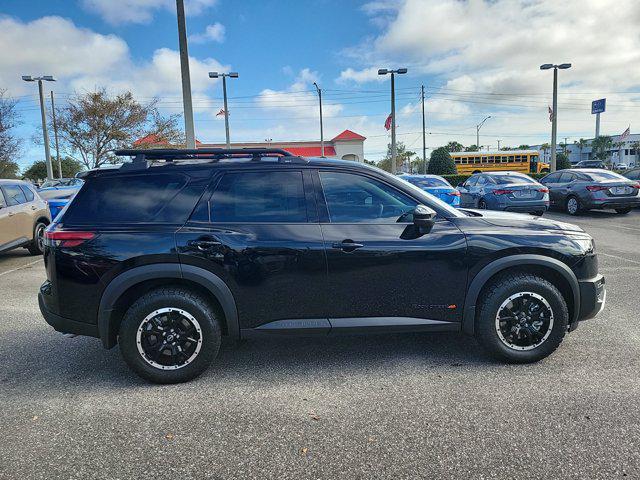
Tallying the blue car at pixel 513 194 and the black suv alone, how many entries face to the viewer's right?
1

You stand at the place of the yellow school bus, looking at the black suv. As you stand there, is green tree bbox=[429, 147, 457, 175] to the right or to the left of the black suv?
right

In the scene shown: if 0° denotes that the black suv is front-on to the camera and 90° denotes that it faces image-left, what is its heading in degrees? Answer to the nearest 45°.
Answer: approximately 270°

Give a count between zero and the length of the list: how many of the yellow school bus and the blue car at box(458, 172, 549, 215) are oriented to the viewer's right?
1

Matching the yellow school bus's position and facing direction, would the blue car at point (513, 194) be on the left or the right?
on its right

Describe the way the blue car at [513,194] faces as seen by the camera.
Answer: facing away from the viewer and to the left of the viewer

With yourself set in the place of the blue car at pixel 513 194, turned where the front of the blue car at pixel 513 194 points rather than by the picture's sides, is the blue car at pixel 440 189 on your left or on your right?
on your left

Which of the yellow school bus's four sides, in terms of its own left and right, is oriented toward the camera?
right

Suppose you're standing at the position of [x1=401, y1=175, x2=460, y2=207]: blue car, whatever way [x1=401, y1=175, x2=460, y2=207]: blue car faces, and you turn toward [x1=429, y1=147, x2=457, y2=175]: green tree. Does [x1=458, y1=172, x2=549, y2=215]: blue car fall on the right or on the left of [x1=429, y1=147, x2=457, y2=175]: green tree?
right

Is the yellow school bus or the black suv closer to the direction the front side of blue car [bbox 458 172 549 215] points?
the yellow school bus

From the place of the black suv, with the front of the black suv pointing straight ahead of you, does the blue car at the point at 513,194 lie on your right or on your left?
on your left
